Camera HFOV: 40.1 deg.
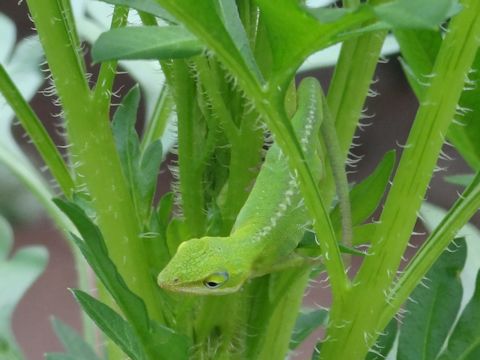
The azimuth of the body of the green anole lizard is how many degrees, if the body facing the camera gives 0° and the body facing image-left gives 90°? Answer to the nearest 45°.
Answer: approximately 45°
